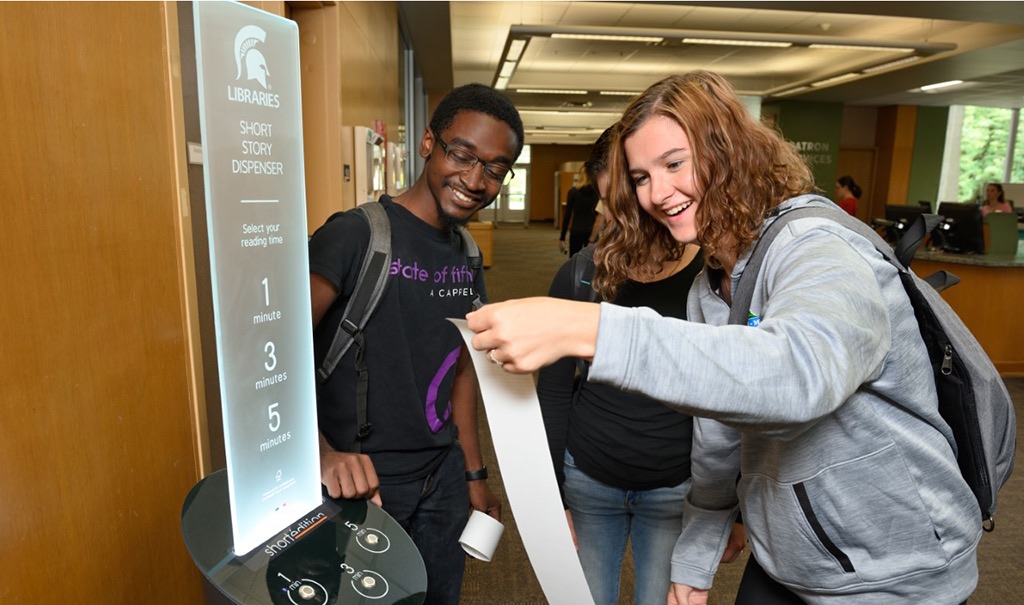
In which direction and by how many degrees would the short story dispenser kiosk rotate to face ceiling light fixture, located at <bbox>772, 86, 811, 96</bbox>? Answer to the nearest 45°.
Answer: approximately 90° to its left

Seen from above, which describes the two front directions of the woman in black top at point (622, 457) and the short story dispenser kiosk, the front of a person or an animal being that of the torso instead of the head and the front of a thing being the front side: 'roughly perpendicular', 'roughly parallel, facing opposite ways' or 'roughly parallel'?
roughly perpendicular

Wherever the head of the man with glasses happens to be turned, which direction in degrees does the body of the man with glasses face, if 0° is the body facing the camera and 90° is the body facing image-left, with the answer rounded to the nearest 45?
approximately 315°

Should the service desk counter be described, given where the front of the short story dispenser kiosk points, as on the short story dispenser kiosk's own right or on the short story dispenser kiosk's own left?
on the short story dispenser kiosk's own left

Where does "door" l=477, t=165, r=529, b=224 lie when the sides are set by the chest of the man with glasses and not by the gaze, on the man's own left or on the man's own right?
on the man's own left

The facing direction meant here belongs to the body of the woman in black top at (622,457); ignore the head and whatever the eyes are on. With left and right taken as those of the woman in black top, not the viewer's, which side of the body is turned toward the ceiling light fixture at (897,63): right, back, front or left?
back

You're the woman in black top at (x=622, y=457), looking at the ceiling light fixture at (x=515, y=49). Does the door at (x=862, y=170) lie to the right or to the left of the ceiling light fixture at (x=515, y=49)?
right

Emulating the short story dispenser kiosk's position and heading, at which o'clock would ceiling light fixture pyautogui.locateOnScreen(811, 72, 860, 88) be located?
The ceiling light fixture is roughly at 9 o'clock from the short story dispenser kiosk.
